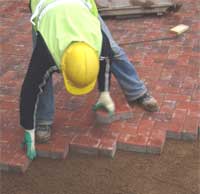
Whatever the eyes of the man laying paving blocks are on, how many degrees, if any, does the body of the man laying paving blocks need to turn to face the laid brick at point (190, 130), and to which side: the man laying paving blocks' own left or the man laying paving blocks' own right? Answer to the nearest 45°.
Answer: approximately 90° to the man laying paving blocks' own left

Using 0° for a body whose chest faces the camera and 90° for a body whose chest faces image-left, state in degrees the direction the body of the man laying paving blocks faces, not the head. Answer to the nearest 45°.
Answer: approximately 0°
